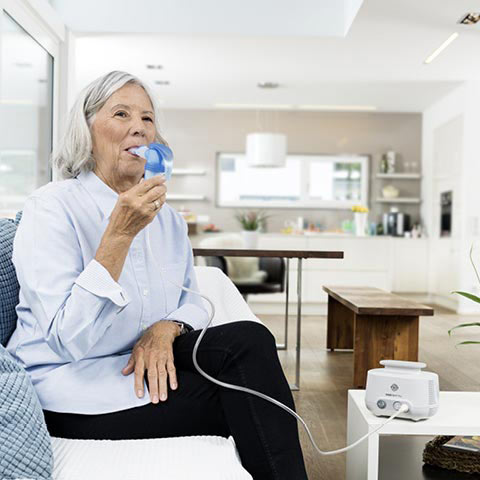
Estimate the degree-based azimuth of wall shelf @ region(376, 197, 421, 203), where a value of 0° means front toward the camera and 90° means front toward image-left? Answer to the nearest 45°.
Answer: approximately 0°

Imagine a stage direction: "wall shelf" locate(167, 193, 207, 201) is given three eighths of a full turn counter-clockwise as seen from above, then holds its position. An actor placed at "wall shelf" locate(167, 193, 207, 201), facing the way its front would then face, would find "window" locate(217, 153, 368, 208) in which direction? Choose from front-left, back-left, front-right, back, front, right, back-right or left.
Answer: front-right

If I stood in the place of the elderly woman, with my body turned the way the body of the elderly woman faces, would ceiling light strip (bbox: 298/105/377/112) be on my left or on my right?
on my left

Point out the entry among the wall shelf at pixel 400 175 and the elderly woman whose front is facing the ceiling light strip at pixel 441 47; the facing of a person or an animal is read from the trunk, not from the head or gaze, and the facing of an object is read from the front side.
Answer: the wall shelf

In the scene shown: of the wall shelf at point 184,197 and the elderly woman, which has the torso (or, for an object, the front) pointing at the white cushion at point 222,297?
the wall shelf

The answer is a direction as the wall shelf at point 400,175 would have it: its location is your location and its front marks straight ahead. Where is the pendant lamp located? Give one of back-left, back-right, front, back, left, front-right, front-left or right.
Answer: front-right

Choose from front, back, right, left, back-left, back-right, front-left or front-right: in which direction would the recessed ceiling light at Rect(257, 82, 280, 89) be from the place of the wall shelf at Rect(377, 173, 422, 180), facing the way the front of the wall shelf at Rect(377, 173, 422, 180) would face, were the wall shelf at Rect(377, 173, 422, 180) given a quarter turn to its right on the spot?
front-left

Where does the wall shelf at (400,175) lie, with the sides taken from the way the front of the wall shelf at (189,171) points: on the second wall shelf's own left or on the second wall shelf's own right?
on the second wall shelf's own left

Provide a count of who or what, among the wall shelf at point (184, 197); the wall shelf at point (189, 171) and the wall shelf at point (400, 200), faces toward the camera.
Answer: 3

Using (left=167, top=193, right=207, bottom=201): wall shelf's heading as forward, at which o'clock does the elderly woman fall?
The elderly woman is roughly at 12 o'clock from the wall shelf.
